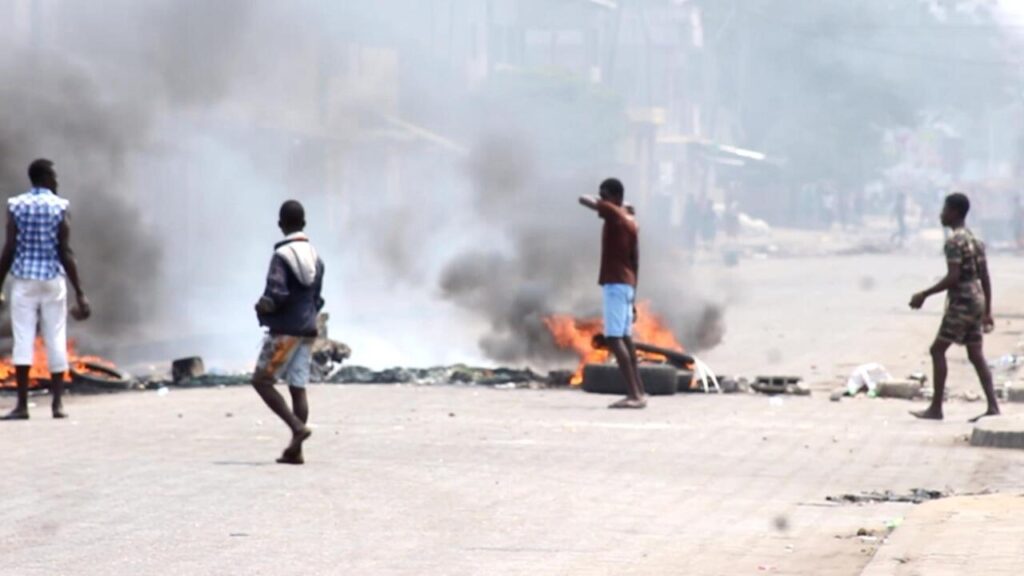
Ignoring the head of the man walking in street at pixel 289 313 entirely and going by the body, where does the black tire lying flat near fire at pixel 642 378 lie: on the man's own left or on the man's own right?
on the man's own right

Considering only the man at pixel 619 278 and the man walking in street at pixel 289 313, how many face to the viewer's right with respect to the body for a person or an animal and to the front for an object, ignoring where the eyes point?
0

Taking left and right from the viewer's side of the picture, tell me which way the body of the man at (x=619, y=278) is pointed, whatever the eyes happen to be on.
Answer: facing to the left of the viewer

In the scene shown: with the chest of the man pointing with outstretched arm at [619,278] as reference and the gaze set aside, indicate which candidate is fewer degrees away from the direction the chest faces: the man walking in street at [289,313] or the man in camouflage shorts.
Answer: the man walking in street

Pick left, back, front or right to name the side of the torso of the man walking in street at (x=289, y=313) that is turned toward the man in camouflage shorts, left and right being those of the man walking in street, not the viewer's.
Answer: right

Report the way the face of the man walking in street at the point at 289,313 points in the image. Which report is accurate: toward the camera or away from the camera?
away from the camera

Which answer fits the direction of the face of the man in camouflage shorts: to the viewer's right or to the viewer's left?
to the viewer's left

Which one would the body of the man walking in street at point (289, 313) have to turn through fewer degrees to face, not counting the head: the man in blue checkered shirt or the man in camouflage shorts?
the man in blue checkered shirt

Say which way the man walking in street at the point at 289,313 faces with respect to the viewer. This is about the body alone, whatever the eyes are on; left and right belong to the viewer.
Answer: facing away from the viewer and to the left of the viewer
